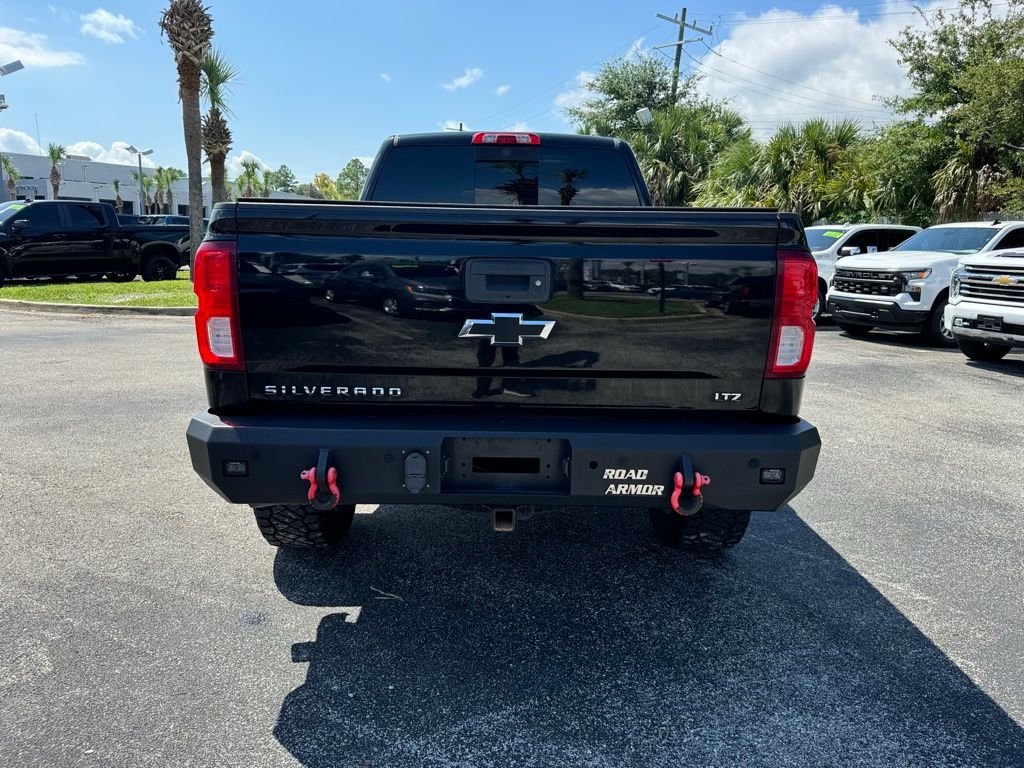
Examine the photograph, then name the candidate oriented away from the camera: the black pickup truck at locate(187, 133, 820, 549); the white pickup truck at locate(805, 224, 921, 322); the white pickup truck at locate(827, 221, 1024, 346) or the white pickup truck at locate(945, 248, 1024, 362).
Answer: the black pickup truck

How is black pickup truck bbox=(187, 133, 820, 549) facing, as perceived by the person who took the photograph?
facing away from the viewer

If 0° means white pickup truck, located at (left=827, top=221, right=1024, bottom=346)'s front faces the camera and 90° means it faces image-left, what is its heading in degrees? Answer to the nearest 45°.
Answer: approximately 45°

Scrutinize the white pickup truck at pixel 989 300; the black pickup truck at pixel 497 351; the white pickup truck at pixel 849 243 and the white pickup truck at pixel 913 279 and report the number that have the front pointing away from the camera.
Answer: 1

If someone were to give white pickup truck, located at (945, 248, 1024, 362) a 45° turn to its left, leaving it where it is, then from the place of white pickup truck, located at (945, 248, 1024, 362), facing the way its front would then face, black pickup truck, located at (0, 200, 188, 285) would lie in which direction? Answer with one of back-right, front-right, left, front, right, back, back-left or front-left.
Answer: right

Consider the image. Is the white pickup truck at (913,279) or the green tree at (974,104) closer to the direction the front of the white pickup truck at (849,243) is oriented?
the white pickup truck

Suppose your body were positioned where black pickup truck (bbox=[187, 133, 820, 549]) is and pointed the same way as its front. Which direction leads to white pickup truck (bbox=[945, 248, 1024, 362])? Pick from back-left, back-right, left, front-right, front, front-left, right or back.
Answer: front-right

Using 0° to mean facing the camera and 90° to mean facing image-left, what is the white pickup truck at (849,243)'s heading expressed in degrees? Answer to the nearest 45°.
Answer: approximately 45°

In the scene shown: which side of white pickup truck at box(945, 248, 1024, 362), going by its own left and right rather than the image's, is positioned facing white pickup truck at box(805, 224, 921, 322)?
right

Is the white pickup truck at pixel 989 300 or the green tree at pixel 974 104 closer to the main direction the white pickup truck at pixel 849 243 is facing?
the white pickup truck

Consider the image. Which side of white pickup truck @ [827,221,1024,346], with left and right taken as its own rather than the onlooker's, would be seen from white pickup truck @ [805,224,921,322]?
right

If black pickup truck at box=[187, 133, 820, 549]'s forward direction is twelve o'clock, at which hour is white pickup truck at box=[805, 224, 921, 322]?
The white pickup truck is roughly at 1 o'clock from the black pickup truck.

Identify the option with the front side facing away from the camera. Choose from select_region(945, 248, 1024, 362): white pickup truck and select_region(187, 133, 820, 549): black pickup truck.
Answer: the black pickup truck

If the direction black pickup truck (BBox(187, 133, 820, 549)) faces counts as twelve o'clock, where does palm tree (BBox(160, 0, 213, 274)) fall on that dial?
The palm tree is roughly at 11 o'clock from the black pickup truck.
